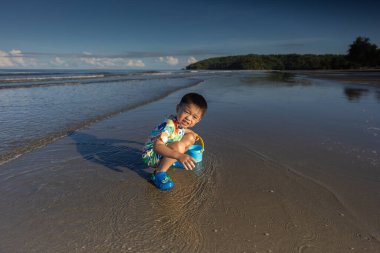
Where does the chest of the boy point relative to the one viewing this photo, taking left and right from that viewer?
facing the viewer and to the right of the viewer
